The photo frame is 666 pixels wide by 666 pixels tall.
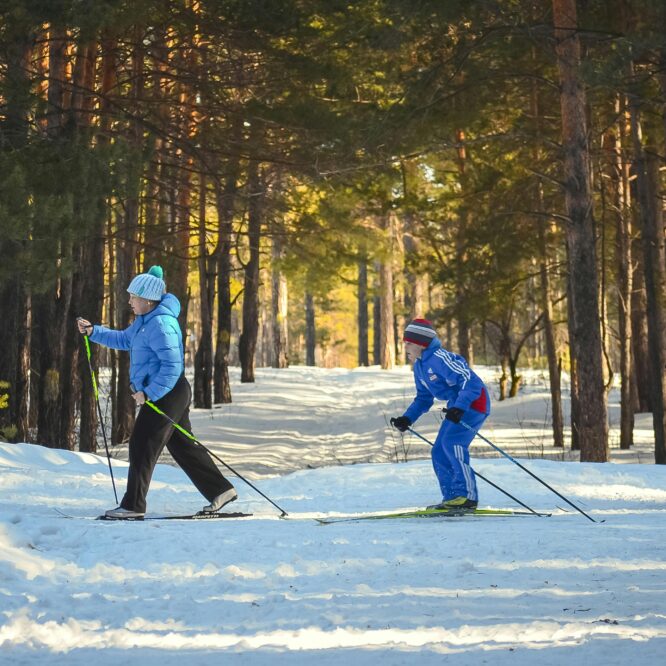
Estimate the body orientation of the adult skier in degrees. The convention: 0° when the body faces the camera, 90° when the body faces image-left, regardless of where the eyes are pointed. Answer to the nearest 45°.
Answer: approximately 90°

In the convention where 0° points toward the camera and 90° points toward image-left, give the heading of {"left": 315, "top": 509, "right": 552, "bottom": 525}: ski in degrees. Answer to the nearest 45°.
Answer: approximately 90°

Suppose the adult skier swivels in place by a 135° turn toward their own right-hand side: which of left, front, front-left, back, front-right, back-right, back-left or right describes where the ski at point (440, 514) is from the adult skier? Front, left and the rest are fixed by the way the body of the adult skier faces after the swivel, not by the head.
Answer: front-right

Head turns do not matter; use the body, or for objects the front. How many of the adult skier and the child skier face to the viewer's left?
2

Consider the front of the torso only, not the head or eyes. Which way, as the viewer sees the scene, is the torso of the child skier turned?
to the viewer's left

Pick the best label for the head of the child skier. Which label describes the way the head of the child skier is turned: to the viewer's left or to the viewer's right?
to the viewer's left

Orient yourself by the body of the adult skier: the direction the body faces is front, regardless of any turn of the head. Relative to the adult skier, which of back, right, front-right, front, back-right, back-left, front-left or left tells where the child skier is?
back
